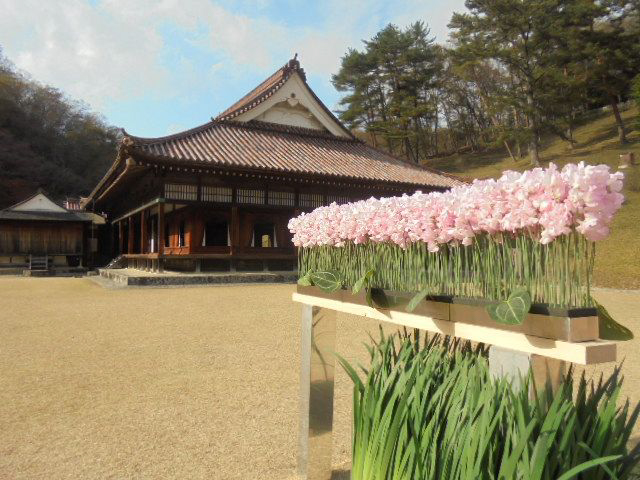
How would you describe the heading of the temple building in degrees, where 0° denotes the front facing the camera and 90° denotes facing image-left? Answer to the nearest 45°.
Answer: approximately 45°

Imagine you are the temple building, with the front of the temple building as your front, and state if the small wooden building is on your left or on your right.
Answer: on your right

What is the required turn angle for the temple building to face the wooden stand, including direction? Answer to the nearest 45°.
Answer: approximately 45° to its left

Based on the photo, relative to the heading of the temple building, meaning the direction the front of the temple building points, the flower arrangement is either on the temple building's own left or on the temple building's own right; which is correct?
on the temple building's own left
